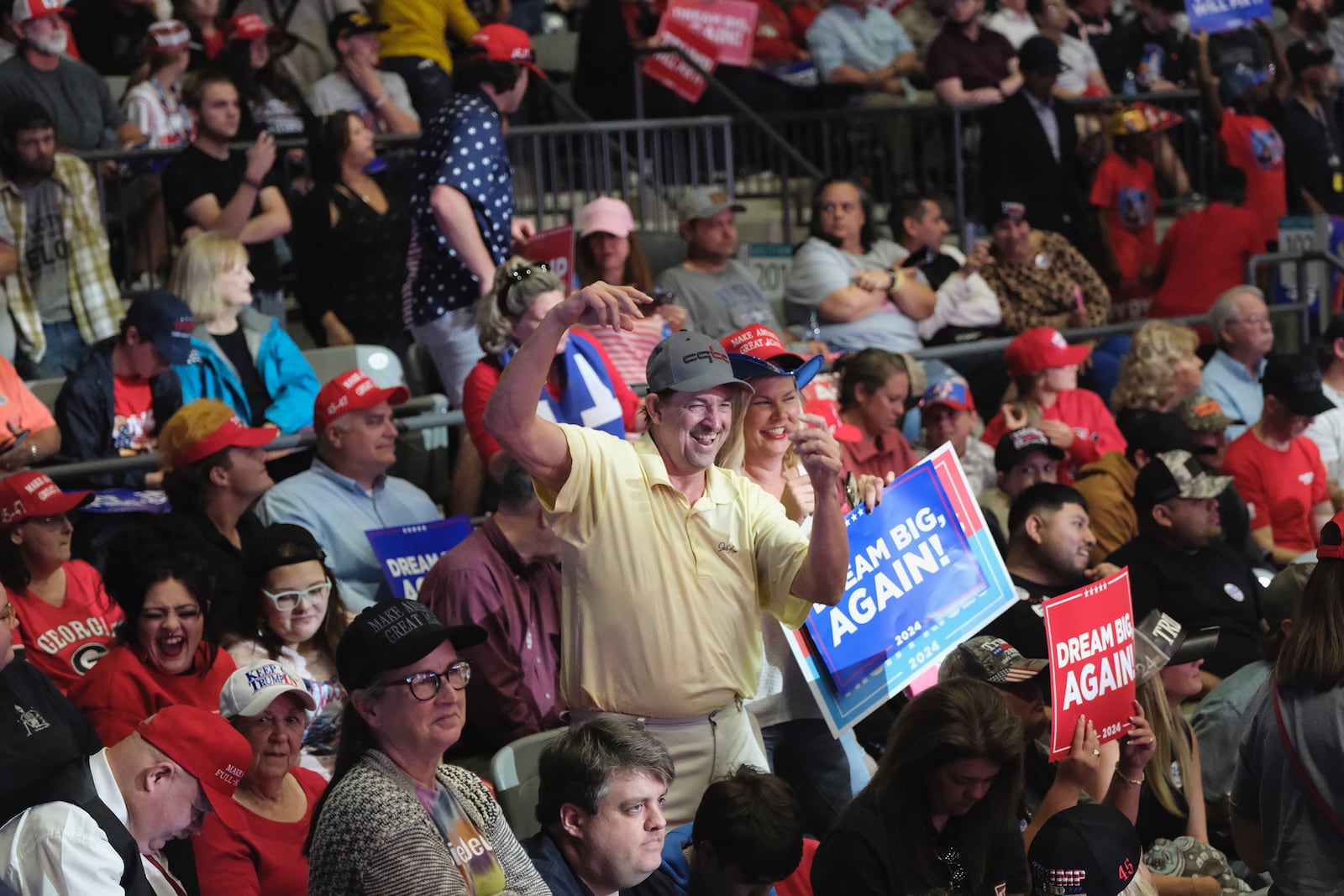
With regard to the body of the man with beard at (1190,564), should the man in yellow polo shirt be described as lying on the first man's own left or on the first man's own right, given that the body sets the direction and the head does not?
on the first man's own right

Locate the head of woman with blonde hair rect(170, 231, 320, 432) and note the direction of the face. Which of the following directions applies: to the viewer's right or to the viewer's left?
to the viewer's right

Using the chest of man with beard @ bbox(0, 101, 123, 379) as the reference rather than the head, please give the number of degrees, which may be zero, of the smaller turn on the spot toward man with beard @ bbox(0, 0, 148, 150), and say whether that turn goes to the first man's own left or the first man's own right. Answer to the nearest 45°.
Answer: approximately 180°

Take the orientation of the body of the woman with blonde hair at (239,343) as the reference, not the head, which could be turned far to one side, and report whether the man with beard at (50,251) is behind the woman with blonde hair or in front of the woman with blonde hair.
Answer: behind

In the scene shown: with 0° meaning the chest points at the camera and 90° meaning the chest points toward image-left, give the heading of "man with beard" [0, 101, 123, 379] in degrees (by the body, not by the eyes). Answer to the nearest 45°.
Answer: approximately 0°
